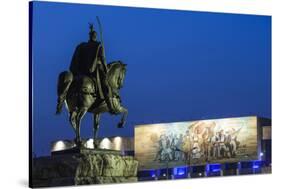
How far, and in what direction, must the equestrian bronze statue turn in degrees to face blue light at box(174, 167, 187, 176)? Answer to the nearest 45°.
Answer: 0° — it already faces it

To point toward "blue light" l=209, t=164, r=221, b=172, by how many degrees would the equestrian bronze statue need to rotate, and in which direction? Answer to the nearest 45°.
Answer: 0° — it already faces it

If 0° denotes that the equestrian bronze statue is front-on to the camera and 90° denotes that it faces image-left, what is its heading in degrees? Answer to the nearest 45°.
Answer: approximately 225°

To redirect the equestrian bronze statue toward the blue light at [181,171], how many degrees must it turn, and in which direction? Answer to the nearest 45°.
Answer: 0° — it already faces it

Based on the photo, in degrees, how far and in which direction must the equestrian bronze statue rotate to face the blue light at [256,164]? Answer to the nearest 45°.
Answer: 0° — it already faces it
